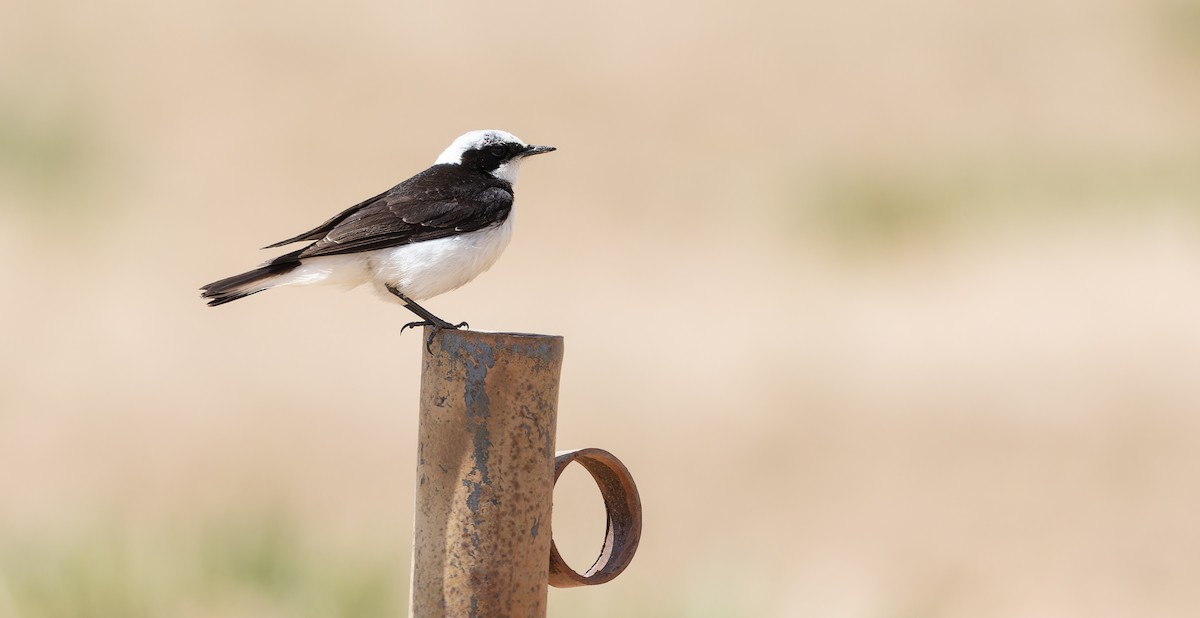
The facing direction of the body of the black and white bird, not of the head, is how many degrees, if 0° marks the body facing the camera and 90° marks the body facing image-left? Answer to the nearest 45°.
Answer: approximately 270°
